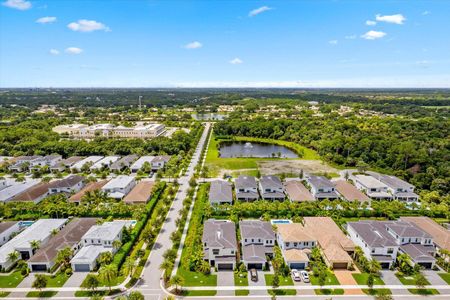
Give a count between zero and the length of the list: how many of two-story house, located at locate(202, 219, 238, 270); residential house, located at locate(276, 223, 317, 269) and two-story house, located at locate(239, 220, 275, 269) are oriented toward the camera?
3

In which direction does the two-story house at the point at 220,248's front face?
toward the camera

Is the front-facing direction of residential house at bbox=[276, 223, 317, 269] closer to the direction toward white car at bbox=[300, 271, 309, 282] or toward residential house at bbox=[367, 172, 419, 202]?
the white car

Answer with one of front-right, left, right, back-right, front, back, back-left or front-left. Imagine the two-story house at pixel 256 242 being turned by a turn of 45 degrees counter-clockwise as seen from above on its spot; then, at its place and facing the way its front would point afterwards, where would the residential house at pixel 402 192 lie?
left

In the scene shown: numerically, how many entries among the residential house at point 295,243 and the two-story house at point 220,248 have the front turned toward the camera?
2

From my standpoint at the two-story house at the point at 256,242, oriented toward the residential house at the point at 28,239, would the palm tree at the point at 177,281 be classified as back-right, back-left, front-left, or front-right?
front-left

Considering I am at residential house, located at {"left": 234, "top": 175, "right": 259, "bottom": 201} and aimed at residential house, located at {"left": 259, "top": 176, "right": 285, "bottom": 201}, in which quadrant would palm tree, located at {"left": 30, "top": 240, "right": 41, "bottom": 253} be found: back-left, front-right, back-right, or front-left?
back-right

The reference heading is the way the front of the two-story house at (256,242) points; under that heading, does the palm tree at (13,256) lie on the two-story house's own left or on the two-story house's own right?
on the two-story house's own right

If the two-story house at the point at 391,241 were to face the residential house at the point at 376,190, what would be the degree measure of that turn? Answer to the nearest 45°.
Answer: approximately 135° to its left

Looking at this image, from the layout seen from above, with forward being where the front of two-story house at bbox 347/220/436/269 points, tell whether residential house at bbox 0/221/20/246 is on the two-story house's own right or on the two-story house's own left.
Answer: on the two-story house's own right

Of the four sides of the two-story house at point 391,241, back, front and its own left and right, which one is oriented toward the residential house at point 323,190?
back

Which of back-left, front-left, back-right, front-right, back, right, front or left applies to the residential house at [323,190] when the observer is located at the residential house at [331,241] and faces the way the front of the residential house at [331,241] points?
back-left

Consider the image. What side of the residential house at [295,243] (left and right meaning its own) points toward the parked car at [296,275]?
front

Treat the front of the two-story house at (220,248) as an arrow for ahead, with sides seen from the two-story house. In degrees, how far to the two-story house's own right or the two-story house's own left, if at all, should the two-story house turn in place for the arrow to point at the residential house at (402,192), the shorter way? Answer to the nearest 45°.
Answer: approximately 135° to the two-story house's own left

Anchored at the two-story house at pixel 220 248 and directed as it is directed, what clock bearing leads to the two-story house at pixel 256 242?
the two-story house at pixel 256 242 is roughly at 8 o'clock from the two-story house at pixel 220 248.

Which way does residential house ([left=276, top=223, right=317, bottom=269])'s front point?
toward the camera

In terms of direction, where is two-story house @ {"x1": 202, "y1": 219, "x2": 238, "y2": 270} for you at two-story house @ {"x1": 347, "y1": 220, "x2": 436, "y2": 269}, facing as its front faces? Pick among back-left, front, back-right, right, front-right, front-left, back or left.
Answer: right

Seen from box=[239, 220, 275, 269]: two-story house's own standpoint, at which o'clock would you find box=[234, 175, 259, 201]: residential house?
The residential house is roughly at 6 o'clock from the two-story house.

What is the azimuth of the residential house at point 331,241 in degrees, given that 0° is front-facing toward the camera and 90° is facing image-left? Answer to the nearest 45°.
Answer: approximately 315°
